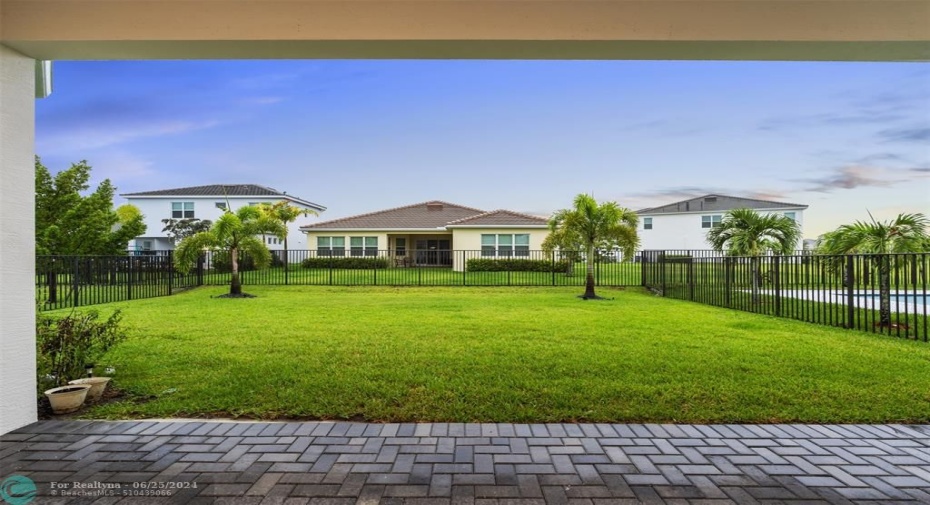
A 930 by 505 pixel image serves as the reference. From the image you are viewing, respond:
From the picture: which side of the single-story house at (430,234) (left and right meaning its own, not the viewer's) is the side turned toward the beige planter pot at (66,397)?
back

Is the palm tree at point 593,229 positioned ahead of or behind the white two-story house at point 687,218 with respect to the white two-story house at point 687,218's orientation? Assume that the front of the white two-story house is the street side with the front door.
behind

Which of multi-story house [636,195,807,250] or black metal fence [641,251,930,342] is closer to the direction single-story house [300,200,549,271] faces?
the multi-story house

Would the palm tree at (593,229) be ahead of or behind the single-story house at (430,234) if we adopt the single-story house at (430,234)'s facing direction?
behind

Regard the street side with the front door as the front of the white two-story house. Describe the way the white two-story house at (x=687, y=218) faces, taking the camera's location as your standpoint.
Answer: facing away from the viewer

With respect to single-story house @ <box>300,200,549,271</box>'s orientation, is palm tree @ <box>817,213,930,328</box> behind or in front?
behind

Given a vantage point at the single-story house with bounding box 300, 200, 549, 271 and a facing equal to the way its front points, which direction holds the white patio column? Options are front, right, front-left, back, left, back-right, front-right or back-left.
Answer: back

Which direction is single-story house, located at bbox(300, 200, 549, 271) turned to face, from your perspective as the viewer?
facing away from the viewer

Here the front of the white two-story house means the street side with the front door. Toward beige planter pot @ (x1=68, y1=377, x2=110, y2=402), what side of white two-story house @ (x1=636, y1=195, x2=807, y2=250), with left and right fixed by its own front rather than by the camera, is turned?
back

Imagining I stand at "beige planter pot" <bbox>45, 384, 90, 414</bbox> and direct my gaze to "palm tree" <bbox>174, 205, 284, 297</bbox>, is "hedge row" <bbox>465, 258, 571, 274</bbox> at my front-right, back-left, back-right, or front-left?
front-right

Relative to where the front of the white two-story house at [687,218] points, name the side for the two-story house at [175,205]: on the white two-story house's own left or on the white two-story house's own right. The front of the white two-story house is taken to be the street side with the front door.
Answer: on the white two-story house's own left
